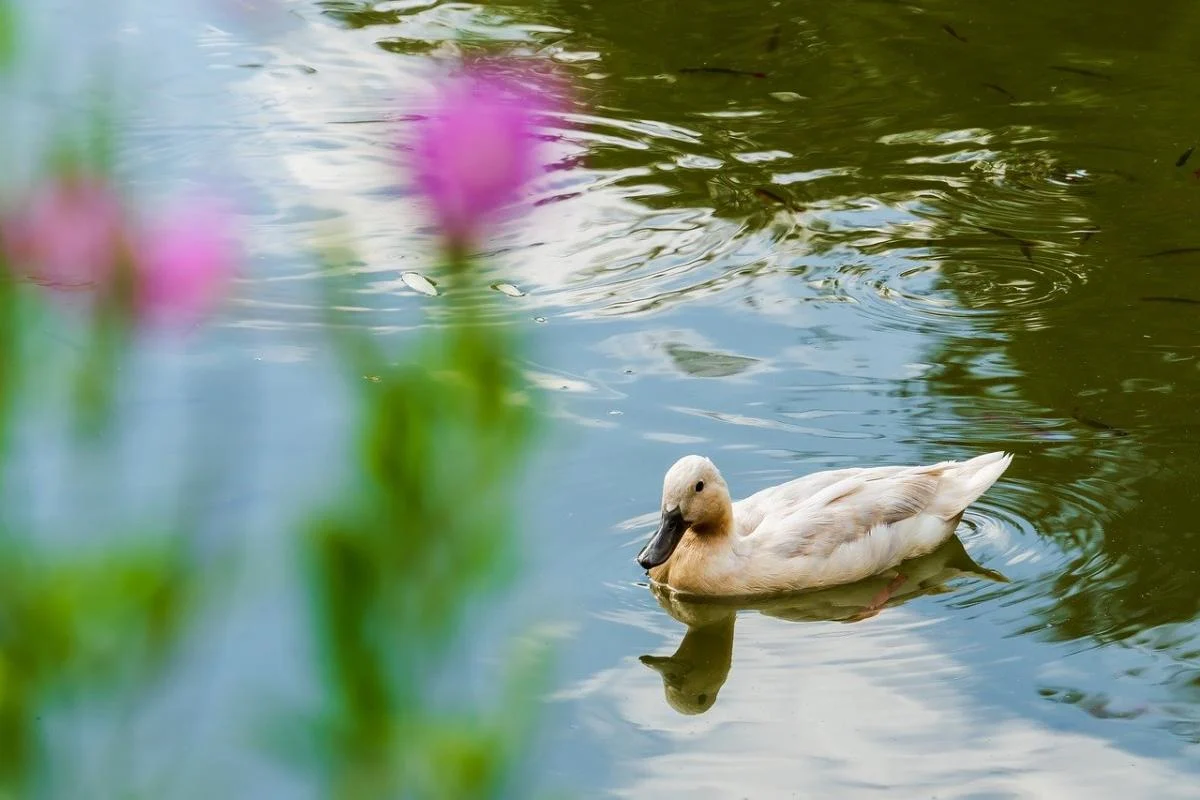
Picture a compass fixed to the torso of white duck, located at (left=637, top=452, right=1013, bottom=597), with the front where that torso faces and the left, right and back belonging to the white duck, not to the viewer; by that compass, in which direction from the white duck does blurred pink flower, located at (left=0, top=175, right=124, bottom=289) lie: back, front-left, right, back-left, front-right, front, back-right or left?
front-left

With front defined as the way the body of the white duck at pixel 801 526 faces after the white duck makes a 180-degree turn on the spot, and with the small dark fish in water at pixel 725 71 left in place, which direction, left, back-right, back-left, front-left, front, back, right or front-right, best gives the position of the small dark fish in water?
front-left

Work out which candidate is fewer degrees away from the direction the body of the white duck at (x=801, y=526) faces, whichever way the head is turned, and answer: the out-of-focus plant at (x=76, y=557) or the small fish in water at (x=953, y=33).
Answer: the out-of-focus plant

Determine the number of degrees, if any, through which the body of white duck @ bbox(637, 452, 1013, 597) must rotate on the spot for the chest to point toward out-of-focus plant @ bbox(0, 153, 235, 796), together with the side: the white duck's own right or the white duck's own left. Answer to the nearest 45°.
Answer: approximately 45° to the white duck's own left

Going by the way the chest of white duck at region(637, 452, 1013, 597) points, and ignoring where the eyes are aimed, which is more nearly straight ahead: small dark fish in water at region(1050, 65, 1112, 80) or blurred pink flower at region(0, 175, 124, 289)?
the blurred pink flower

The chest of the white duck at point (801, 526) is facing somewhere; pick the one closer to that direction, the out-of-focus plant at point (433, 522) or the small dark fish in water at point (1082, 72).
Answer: the out-of-focus plant

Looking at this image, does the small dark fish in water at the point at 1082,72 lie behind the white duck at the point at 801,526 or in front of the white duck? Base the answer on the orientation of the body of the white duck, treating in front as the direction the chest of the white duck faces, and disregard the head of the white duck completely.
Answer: behind

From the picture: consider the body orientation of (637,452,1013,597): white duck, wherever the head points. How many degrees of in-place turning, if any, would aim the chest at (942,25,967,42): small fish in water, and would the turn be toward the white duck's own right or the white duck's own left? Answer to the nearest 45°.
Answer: approximately 135° to the white duck's own right

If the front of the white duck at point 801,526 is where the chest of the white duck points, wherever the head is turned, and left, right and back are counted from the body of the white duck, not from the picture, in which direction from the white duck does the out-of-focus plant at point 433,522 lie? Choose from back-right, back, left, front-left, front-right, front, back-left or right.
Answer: front-left

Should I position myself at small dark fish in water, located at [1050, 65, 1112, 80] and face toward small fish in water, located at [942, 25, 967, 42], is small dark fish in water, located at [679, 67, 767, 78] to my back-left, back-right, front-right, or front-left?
front-left

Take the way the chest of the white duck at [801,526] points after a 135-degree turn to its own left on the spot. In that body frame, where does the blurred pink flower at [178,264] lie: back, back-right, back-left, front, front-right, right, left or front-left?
right

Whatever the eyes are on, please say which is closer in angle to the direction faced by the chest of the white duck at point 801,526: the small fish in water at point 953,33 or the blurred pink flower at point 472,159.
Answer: the blurred pink flower

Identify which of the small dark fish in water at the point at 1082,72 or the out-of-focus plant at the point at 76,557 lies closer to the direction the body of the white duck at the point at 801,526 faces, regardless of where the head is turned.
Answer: the out-of-focus plant

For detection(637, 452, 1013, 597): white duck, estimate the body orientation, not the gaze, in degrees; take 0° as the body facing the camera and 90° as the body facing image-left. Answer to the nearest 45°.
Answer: approximately 45°

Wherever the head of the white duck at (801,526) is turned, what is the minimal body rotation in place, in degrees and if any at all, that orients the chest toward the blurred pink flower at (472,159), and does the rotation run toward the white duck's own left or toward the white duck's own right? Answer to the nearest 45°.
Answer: approximately 45° to the white duck's own left

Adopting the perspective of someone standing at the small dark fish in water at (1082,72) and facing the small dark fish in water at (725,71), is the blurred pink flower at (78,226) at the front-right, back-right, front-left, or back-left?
front-left
